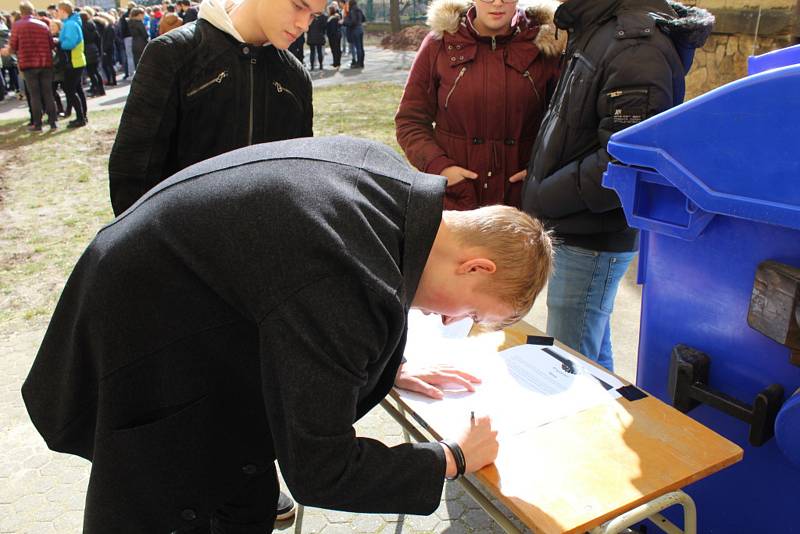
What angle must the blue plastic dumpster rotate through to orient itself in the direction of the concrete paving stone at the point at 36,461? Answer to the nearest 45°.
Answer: approximately 45° to its left

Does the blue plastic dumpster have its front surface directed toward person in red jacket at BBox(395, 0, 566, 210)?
yes

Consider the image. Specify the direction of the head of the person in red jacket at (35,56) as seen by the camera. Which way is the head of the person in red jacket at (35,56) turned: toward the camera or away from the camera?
away from the camera

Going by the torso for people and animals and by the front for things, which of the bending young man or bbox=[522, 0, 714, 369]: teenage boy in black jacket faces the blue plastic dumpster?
the bending young man

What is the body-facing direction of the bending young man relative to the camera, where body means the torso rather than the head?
to the viewer's right

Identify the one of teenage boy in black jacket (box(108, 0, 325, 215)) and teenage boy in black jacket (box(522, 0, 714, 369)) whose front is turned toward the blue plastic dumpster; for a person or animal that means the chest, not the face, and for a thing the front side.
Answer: teenage boy in black jacket (box(108, 0, 325, 215))

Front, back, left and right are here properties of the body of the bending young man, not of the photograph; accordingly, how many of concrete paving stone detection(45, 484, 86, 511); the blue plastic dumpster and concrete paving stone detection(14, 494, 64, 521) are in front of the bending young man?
1

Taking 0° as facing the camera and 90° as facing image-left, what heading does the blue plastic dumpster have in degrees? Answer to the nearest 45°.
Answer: approximately 135°

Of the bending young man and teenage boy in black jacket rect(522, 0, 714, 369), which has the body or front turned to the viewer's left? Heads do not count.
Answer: the teenage boy in black jacket

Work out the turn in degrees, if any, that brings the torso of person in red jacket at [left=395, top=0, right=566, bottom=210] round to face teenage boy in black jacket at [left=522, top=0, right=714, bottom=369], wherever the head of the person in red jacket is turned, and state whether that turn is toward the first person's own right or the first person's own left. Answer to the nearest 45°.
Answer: approximately 45° to the first person's own left

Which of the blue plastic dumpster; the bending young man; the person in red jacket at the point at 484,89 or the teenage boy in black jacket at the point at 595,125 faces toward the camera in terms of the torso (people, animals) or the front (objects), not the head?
the person in red jacket

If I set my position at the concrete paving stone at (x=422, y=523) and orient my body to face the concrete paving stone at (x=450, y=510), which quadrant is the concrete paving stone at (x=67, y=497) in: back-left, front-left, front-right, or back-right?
back-left

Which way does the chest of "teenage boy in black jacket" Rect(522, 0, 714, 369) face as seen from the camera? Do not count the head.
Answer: to the viewer's left

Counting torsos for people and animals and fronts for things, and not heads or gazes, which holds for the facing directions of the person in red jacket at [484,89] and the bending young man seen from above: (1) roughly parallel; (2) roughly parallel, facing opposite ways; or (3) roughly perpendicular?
roughly perpendicular

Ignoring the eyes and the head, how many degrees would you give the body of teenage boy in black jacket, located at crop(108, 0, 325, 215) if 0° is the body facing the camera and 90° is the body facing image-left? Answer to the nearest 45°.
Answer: approximately 315°
